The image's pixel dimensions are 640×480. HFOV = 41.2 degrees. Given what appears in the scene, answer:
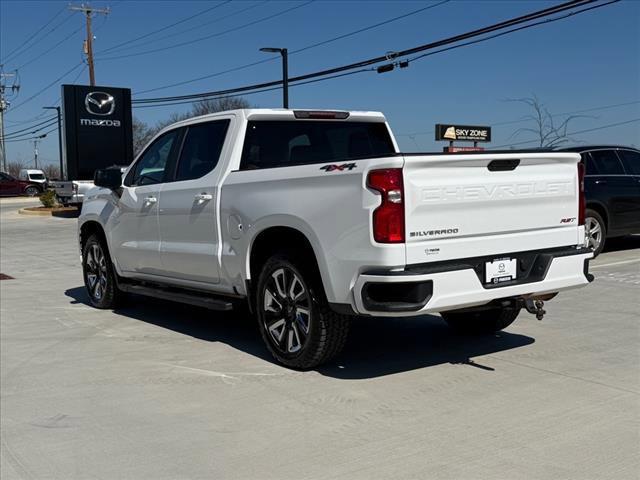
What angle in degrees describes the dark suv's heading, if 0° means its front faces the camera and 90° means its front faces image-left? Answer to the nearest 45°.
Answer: approximately 225°

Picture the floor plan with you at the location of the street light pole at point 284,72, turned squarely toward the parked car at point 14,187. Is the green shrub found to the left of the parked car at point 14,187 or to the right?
left

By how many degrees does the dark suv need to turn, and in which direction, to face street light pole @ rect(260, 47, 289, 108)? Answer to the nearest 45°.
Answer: approximately 90° to its left

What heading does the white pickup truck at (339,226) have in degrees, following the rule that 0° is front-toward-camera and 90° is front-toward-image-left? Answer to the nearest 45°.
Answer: approximately 135°

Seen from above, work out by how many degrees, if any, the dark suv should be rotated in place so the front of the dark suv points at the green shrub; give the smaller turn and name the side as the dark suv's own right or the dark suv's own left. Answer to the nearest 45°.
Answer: approximately 90° to the dark suv's own left

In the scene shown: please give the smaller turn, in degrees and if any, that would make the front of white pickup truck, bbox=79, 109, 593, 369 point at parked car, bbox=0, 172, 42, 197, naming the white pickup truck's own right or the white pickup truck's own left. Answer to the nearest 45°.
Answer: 0° — it already faces it

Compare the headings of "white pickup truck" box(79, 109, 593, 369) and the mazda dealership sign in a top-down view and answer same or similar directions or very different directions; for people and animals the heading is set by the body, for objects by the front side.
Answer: very different directions

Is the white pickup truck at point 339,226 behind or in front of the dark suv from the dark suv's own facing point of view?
behind

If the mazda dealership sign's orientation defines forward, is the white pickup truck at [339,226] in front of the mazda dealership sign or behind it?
in front

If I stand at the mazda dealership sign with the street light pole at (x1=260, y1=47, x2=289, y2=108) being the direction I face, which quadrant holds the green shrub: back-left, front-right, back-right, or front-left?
back-left
